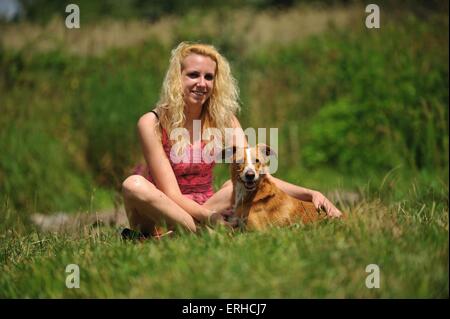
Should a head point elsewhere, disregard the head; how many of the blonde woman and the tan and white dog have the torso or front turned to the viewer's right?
0

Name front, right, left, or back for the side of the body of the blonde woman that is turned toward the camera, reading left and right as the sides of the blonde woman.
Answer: front

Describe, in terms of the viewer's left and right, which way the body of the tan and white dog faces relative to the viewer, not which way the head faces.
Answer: facing the viewer and to the left of the viewer

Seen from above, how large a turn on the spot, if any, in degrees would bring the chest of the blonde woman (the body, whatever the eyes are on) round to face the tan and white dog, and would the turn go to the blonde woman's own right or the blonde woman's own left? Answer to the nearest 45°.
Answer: approximately 45° to the blonde woman's own left

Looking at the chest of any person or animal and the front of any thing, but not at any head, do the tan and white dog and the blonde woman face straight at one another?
no

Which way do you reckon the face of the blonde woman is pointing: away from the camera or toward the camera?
toward the camera

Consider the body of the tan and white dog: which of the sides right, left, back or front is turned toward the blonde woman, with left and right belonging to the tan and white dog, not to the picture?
right
